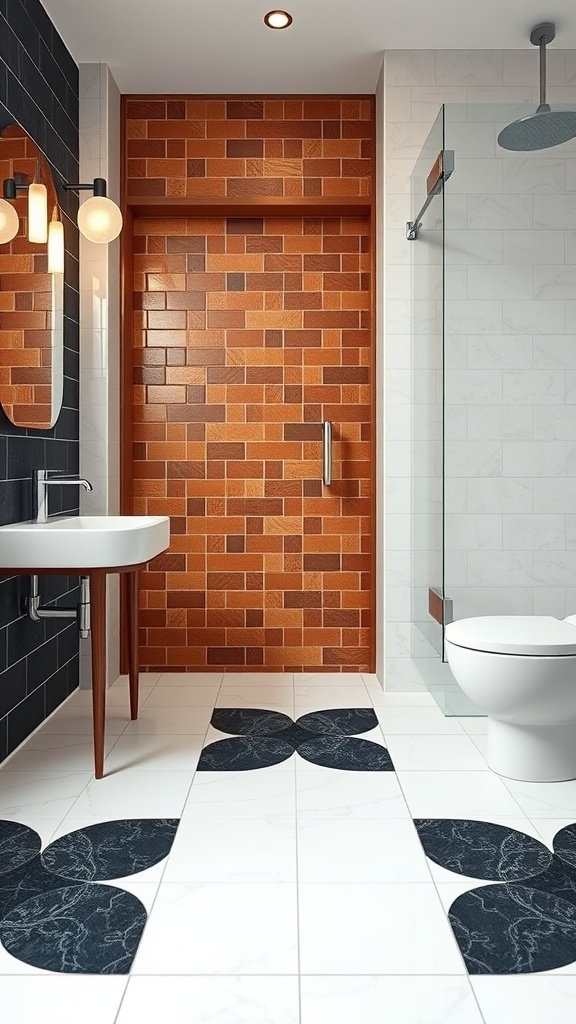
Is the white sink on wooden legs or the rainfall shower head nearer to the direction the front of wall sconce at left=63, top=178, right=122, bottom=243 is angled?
the rainfall shower head

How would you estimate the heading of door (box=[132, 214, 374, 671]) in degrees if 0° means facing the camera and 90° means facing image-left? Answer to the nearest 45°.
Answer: approximately 0°

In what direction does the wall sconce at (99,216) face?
to the viewer's right

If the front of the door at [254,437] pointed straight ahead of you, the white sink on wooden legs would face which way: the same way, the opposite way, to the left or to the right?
to the left

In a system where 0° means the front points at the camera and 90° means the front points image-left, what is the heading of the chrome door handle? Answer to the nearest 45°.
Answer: approximately 0°

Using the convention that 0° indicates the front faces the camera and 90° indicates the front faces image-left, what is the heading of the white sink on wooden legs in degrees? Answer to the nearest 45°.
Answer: approximately 270°
